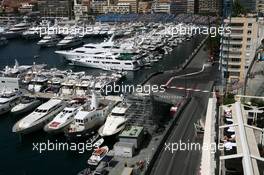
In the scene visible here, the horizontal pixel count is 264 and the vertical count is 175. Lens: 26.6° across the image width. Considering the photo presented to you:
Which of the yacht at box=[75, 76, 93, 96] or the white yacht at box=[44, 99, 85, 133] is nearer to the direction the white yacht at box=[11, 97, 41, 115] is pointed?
the white yacht

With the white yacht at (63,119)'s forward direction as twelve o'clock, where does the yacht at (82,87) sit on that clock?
The yacht is roughly at 5 o'clock from the white yacht.

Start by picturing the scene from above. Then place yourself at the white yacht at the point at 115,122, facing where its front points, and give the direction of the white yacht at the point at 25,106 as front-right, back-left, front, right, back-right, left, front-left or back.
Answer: right

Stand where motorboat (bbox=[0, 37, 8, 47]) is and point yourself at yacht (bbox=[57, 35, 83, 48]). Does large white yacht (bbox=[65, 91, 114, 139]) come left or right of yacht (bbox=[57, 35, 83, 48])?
right

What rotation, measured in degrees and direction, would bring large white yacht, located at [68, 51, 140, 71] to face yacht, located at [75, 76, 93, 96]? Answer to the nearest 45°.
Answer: approximately 90° to its left

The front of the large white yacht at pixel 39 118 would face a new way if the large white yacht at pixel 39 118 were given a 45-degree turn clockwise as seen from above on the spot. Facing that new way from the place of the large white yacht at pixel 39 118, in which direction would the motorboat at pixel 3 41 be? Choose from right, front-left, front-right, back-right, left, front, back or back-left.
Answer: right

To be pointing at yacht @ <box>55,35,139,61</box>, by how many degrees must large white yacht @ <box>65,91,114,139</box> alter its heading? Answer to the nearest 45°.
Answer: approximately 135° to its right

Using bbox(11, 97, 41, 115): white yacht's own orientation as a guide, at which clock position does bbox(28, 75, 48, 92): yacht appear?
The yacht is roughly at 5 o'clock from the white yacht.

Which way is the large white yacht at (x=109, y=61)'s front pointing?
to the viewer's left
